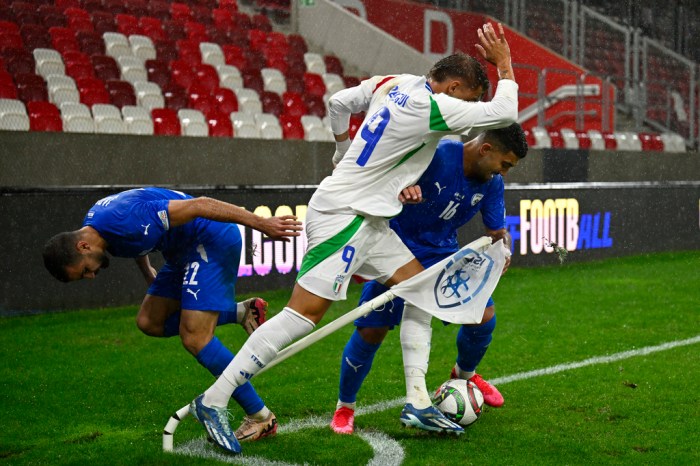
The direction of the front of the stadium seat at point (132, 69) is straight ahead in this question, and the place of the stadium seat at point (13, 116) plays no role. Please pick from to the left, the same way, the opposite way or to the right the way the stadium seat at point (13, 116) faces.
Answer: the same way

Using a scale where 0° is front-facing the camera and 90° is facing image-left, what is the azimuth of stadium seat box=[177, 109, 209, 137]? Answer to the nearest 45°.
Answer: approximately 315°

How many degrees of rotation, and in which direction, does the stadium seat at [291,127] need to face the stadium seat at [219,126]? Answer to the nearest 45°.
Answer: approximately 90° to its right

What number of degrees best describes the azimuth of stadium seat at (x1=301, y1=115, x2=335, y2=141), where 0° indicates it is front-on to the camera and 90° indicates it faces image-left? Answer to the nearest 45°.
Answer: approximately 315°

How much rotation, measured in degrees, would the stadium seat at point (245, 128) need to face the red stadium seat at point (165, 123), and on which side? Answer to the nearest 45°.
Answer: approximately 90° to its right

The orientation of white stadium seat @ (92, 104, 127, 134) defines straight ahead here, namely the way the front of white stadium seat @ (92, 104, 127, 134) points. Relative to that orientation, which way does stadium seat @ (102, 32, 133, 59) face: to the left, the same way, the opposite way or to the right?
the same way

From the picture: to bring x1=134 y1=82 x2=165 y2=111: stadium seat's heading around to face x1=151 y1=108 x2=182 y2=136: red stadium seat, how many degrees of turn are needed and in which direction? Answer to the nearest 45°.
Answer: approximately 45° to its right

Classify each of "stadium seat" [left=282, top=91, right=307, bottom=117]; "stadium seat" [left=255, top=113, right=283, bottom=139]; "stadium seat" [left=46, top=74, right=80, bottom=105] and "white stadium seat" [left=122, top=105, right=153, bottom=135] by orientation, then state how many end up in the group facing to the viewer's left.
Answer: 0

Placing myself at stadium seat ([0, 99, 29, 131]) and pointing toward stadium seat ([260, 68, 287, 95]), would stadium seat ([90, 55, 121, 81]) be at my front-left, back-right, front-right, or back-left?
front-left

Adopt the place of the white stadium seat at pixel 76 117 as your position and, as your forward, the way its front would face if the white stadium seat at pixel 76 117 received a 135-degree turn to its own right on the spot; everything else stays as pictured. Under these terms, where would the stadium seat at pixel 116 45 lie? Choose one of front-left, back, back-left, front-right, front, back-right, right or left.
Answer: right

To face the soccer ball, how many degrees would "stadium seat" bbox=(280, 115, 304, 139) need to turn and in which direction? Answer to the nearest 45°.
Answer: approximately 45° to its right

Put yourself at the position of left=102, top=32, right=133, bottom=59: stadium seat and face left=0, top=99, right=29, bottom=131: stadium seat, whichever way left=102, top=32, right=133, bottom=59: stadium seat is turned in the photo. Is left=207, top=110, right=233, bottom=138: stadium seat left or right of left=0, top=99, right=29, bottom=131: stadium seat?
left

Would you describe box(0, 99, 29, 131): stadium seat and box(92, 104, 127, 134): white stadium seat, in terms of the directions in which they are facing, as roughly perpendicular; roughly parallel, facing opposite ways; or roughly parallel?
roughly parallel

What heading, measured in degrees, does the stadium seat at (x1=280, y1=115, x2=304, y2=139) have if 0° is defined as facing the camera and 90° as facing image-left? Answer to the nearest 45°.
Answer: approximately 315°

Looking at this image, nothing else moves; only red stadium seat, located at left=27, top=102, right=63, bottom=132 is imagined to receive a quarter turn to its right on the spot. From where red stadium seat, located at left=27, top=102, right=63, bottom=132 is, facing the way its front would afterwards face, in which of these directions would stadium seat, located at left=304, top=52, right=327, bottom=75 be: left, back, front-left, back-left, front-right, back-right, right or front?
back

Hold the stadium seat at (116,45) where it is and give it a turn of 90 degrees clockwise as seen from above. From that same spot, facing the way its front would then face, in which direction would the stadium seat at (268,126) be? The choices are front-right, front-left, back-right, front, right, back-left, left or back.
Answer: left

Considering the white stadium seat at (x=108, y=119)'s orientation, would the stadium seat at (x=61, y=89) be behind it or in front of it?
behind

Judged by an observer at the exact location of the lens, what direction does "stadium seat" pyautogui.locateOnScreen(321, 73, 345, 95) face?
facing the viewer and to the right of the viewer

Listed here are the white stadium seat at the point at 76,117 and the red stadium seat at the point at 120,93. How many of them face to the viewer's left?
0

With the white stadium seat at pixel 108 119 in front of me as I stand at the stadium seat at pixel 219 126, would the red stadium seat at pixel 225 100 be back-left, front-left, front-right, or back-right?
back-right
